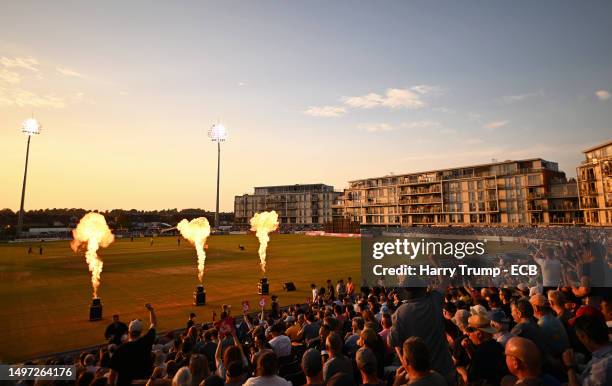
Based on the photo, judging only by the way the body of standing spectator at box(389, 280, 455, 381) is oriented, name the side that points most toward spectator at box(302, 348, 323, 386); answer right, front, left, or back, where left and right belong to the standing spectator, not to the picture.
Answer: left

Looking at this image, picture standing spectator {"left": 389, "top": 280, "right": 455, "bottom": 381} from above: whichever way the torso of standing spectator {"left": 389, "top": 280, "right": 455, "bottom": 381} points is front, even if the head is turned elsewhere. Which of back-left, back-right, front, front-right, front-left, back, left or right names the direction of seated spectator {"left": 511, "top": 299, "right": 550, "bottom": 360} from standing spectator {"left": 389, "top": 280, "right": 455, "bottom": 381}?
right

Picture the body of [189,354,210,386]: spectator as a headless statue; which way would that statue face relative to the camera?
away from the camera

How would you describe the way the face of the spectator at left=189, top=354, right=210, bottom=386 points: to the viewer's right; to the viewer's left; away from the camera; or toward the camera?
away from the camera

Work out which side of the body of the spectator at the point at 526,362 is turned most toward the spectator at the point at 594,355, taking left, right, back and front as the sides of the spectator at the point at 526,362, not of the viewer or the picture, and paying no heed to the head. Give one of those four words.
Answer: right

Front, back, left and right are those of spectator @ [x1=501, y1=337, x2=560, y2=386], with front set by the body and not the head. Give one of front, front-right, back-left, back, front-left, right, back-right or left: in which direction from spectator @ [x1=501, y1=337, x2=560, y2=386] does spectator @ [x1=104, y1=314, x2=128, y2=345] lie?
front-left

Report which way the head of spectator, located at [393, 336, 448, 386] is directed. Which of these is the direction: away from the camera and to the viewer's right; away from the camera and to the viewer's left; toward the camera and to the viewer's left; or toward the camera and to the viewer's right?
away from the camera and to the viewer's left

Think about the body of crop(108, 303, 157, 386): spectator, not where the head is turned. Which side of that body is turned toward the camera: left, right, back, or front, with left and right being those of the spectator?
back

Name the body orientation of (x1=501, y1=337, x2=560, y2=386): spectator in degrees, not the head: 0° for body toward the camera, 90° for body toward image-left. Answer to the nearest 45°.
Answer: approximately 135°

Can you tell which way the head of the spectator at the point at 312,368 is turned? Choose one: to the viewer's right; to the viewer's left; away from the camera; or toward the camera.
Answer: away from the camera

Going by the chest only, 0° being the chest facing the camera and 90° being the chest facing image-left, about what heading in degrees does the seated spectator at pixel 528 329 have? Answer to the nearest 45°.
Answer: approximately 135°

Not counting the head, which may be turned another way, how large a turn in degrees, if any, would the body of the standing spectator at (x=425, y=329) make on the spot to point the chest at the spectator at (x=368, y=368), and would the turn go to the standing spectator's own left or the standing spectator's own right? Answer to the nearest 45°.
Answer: approximately 90° to the standing spectator's own left

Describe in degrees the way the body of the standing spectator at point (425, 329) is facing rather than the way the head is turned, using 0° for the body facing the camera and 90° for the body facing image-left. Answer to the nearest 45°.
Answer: approximately 135°
